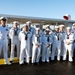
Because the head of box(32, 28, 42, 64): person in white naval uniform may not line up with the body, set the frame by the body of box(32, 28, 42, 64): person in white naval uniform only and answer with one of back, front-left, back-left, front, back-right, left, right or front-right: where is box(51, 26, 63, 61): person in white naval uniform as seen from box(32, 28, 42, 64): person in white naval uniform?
back-left

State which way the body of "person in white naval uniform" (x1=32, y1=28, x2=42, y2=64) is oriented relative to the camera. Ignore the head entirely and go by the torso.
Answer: toward the camera

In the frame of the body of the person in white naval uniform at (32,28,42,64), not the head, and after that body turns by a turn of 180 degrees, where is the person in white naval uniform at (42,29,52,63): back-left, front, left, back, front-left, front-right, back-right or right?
front-right

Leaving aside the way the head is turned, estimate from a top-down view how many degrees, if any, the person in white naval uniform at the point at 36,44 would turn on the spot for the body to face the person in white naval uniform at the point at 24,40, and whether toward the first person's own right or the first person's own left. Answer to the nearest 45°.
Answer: approximately 90° to the first person's own right
